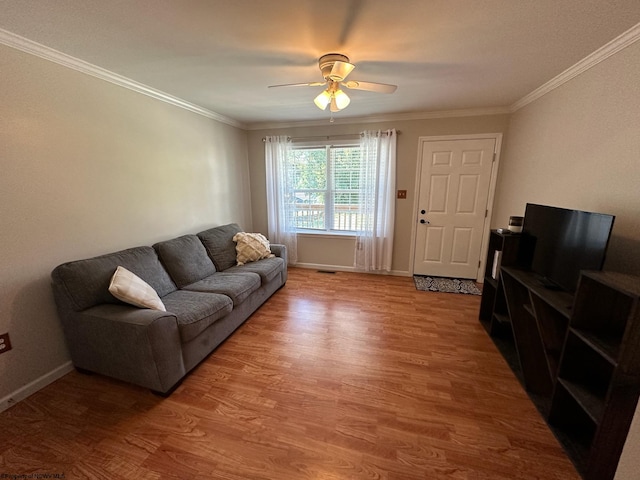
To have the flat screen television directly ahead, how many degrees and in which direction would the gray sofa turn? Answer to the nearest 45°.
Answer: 0° — it already faces it

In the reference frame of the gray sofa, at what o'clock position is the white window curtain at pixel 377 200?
The white window curtain is roughly at 10 o'clock from the gray sofa.

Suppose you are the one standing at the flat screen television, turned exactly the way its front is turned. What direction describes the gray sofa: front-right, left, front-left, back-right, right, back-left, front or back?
front

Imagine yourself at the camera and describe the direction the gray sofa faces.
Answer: facing the viewer and to the right of the viewer

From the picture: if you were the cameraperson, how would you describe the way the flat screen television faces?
facing the viewer and to the left of the viewer

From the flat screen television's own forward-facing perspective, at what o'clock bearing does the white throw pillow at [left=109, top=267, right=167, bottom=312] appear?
The white throw pillow is roughly at 12 o'clock from the flat screen television.

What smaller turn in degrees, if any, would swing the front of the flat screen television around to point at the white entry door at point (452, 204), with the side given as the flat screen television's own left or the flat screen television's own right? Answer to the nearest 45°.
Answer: approximately 90° to the flat screen television's own right

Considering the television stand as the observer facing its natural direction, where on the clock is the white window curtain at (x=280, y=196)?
The white window curtain is roughly at 2 o'clock from the television stand.

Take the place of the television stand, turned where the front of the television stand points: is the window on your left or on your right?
on your right

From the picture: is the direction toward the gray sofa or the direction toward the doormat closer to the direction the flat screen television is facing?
the gray sofa

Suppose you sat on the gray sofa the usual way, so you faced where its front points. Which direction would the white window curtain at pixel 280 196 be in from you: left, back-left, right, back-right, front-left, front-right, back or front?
left

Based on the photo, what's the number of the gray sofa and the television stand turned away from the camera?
0

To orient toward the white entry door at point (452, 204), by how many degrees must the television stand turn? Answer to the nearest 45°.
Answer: approximately 90° to its right

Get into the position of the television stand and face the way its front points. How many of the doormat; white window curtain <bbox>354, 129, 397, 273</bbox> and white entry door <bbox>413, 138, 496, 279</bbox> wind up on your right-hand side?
3

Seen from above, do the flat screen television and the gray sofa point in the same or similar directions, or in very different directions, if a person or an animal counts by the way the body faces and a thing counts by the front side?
very different directions

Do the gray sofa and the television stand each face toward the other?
yes

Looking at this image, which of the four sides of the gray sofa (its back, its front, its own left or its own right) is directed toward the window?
left
